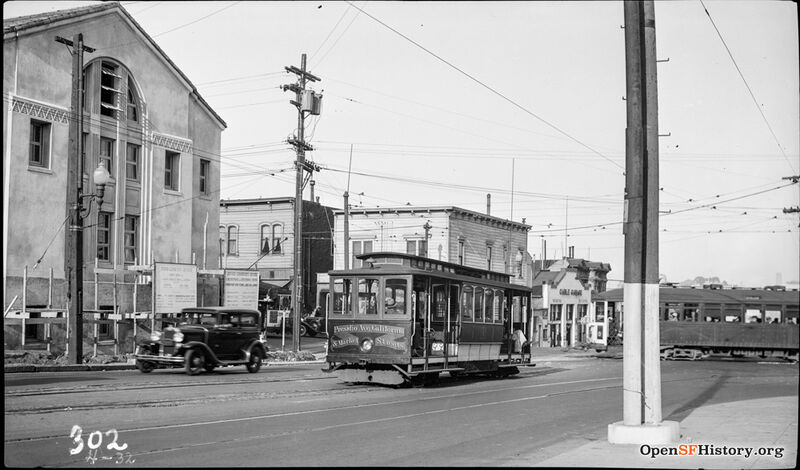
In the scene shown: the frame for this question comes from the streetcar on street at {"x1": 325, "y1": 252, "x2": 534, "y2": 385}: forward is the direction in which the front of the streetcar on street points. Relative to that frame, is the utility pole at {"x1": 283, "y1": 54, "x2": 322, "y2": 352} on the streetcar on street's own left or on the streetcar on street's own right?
on the streetcar on street's own right

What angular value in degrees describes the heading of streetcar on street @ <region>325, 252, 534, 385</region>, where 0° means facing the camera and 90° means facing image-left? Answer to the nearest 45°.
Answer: approximately 45°

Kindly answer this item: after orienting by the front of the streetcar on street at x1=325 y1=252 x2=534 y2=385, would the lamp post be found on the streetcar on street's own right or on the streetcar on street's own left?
on the streetcar on street's own right

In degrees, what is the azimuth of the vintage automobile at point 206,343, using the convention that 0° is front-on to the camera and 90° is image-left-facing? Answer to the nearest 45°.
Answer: approximately 45°

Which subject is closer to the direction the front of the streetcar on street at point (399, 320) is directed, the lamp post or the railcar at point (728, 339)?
the lamp post

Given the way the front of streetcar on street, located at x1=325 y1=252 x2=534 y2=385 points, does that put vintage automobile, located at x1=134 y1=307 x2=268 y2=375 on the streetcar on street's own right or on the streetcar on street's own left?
on the streetcar on street's own right

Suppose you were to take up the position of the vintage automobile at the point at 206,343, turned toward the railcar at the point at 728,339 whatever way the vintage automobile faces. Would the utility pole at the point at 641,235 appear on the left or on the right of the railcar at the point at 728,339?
right
